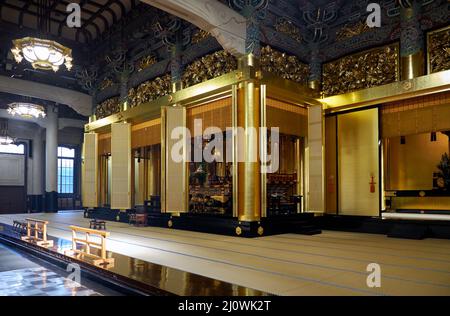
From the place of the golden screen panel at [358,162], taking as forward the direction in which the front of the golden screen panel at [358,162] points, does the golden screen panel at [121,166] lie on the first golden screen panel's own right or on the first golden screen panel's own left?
on the first golden screen panel's own right

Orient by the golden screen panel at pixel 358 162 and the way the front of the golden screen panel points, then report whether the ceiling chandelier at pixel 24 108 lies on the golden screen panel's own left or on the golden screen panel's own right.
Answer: on the golden screen panel's own right

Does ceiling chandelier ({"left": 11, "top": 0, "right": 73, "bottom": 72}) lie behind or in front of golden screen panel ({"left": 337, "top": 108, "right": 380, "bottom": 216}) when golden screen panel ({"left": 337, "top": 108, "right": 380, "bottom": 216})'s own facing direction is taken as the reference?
in front
